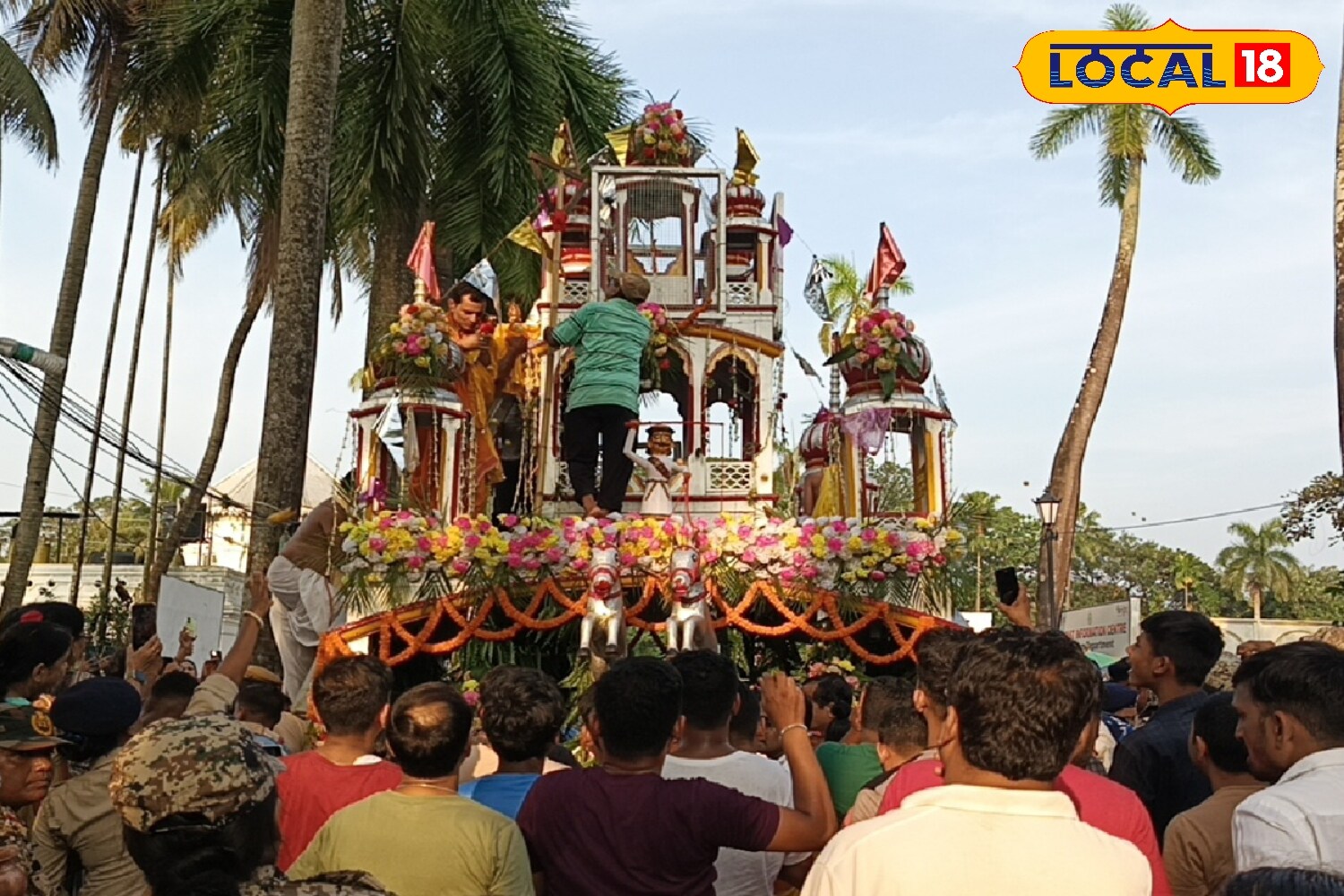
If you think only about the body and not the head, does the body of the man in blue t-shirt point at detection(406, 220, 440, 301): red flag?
yes

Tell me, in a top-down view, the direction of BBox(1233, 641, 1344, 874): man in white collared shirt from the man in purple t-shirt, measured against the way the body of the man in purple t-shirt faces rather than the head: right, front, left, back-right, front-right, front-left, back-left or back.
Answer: right

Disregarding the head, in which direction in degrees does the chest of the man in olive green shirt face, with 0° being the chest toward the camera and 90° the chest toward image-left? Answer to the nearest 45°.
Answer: approximately 180°

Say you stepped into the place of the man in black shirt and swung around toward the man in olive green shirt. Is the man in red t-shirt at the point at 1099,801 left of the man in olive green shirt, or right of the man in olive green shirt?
left

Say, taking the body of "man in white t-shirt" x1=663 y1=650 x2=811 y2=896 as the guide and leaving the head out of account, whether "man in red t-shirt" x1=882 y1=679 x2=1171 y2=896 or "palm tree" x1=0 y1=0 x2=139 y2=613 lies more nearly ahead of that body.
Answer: the palm tree

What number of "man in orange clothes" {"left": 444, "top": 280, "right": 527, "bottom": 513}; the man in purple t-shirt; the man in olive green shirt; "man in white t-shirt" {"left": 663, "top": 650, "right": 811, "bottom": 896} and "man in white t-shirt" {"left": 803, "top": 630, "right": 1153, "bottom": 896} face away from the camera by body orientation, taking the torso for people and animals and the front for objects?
4

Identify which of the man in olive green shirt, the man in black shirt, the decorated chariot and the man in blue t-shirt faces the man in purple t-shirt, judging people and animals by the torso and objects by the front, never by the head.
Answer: the decorated chariot

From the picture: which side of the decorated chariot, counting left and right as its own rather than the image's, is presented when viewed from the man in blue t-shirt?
front

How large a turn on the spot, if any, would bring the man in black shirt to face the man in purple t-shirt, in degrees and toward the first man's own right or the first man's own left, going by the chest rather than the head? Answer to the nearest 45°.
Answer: approximately 90° to the first man's own left

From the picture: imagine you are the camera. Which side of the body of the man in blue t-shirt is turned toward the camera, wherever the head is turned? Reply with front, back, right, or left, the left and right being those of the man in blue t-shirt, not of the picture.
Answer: back

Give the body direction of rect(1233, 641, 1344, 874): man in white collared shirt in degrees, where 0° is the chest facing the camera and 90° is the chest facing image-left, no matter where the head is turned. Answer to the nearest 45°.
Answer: approximately 135°

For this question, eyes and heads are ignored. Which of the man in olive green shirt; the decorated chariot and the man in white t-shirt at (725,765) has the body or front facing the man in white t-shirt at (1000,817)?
the decorated chariot

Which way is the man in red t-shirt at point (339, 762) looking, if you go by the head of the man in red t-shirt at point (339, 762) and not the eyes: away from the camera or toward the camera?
away from the camera
